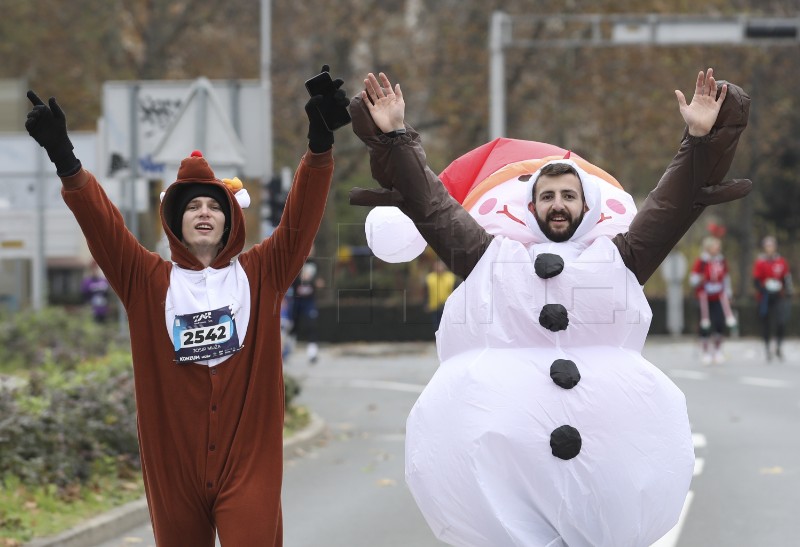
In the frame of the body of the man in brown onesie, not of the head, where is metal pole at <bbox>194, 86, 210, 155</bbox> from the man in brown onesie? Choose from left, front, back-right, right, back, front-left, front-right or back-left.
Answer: back

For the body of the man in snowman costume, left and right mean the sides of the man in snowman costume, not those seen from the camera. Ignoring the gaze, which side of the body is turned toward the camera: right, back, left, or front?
front

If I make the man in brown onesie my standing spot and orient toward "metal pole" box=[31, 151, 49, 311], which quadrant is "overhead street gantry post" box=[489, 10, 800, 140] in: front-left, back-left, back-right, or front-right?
front-right

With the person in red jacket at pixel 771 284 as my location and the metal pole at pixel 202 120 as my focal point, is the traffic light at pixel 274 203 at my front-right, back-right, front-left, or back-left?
front-right

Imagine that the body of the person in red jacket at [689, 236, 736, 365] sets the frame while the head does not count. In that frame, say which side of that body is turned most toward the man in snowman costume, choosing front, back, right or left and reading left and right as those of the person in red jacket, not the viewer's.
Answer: front

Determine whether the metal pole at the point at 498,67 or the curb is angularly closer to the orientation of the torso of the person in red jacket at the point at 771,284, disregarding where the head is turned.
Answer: the curb

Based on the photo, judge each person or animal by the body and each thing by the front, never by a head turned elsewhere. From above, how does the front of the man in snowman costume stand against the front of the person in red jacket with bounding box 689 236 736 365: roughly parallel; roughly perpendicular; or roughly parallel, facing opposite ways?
roughly parallel

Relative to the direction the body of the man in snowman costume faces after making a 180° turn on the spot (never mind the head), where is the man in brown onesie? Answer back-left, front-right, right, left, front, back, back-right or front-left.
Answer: left

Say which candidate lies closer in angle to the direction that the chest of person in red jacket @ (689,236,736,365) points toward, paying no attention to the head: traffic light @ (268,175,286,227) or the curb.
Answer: the curb

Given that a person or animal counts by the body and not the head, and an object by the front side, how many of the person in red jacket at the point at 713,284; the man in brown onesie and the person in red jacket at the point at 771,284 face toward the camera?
3

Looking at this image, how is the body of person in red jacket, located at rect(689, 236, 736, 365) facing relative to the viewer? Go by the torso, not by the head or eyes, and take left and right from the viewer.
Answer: facing the viewer

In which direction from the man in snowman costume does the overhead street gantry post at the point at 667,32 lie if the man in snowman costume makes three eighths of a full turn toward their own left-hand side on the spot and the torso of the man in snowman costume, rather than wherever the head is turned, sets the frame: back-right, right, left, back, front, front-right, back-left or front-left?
front-left
